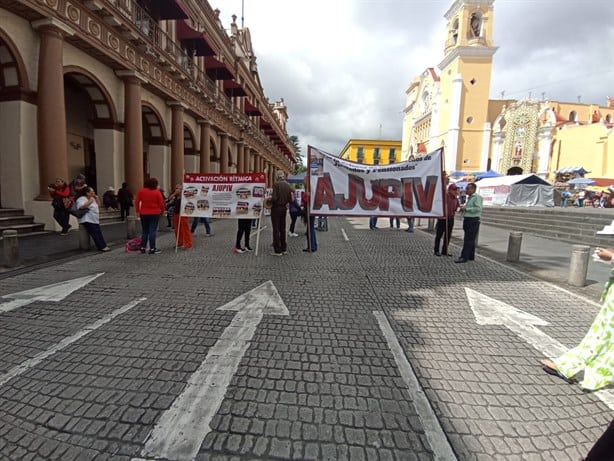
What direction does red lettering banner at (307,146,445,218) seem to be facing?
toward the camera

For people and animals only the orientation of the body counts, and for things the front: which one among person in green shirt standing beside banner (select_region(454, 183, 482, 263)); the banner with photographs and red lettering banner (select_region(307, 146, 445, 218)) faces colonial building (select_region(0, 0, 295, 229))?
the person in green shirt standing beside banner

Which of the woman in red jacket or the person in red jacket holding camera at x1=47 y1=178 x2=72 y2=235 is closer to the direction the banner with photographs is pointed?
the woman in red jacket

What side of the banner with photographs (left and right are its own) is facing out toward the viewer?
front

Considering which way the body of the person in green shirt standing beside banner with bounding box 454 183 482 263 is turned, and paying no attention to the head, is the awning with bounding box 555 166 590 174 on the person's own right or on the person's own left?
on the person's own right

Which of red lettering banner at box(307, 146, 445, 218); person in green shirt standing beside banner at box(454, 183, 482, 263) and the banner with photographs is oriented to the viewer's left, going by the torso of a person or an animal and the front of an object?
the person in green shirt standing beside banner

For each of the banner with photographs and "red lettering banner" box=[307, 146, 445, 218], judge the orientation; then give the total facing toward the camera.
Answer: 2

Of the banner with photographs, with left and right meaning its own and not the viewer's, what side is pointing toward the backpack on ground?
right
